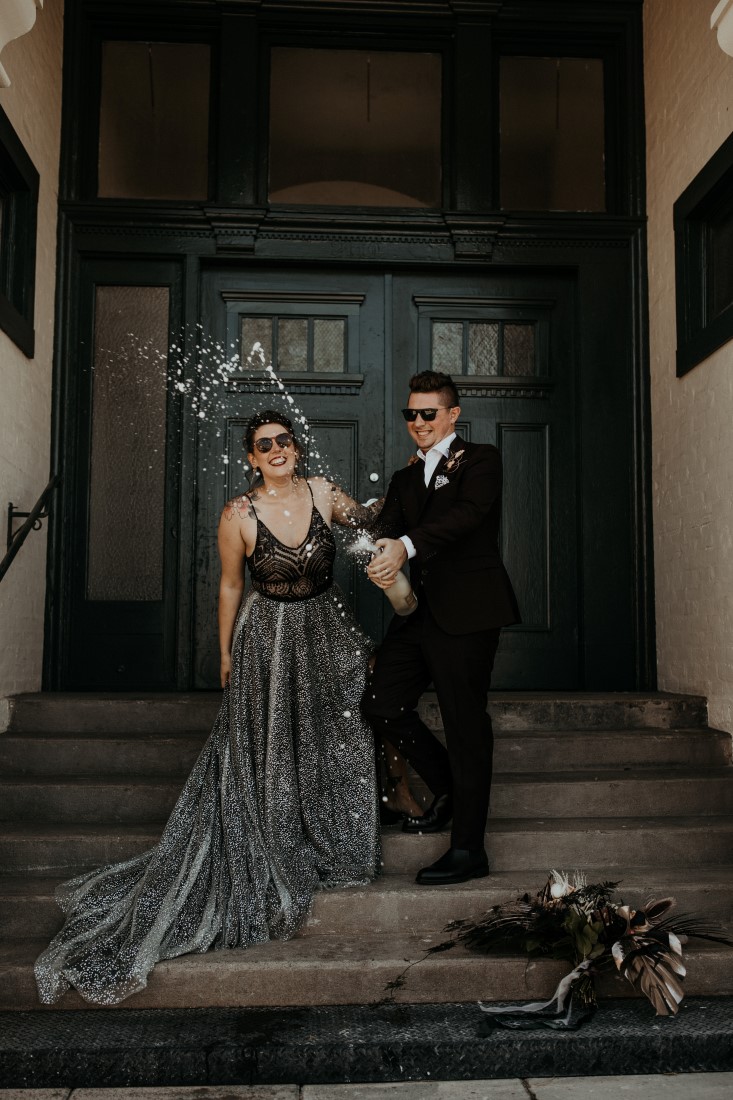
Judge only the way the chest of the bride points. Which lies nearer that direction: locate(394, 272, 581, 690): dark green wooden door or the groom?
the groom

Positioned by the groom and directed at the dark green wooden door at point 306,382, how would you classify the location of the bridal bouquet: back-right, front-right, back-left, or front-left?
back-right

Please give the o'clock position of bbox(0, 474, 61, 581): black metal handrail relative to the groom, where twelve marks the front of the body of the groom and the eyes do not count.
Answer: The black metal handrail is roughly at 2 o'clock from the groom.

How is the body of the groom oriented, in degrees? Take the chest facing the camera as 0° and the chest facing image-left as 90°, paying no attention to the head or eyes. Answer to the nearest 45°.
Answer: approximately 45°

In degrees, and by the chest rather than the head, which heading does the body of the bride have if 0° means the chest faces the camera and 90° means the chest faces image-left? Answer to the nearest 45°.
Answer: approximately 0°

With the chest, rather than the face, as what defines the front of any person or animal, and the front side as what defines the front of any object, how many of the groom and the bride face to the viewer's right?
0

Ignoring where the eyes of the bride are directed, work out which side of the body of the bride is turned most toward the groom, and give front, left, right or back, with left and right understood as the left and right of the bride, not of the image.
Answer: left

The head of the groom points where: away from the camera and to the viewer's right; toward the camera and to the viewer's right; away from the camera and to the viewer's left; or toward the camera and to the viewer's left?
toward the camera and to the viewer's left

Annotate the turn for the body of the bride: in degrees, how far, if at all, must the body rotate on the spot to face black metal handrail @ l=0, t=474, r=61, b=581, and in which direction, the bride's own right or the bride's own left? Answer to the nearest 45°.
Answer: approximately 135° to the bride's own right

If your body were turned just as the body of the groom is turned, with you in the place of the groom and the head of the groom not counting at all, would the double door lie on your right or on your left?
on your right
